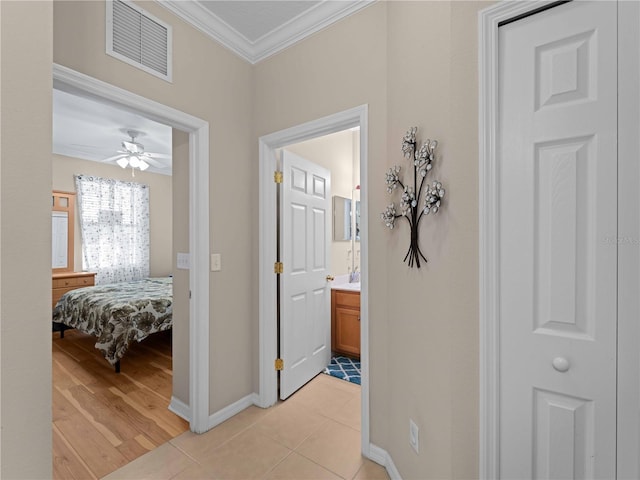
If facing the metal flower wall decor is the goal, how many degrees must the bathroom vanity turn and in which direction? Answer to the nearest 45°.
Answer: approximately 45° to its left

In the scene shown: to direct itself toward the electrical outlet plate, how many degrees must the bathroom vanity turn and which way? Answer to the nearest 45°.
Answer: approximately 45° to its left

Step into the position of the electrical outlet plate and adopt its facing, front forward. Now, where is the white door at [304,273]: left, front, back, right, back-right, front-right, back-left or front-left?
right

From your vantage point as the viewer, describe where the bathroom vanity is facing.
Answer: facing the viewer and to the left of the viewer

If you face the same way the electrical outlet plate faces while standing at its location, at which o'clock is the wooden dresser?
The wooden dresser is roughly at 2 o'clock from the electrical outlet plate.

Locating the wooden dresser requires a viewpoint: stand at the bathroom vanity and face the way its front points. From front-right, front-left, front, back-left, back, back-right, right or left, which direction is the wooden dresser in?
front-right

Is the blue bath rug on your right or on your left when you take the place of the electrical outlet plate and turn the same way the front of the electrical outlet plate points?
on your right

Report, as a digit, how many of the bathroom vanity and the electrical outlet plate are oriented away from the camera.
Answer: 0
